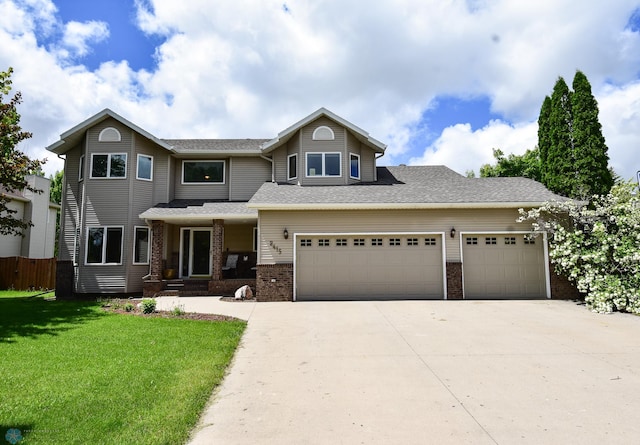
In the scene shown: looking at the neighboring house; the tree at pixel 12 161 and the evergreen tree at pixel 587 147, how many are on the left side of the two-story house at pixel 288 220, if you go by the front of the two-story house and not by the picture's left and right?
1

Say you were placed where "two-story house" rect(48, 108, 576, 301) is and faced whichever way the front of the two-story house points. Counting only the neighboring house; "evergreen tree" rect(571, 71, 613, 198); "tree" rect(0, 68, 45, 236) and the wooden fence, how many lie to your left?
1

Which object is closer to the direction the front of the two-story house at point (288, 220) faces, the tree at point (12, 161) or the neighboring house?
the tree

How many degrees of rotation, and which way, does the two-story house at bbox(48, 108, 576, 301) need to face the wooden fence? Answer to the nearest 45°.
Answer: approximately 90° to its right

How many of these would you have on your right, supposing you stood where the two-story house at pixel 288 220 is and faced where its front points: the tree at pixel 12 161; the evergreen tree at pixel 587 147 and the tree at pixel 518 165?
1

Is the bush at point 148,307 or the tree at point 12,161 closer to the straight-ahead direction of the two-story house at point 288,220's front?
the bush

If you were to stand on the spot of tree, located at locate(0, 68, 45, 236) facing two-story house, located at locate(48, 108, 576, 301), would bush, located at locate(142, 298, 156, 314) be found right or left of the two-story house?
right

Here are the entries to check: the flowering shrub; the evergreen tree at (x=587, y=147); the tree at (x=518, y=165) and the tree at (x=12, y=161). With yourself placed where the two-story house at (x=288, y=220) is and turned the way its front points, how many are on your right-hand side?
1

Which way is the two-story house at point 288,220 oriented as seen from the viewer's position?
toward the camera

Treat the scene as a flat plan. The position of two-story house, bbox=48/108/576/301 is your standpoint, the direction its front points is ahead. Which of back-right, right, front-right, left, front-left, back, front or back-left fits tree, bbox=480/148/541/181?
back-left

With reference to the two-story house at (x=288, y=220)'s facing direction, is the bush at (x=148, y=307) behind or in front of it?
in front

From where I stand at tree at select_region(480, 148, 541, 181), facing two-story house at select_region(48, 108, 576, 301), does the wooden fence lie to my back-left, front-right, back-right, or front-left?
front-right

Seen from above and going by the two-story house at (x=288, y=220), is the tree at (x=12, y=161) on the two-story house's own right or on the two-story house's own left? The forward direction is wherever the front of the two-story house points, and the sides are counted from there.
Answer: on the two-story house's own right

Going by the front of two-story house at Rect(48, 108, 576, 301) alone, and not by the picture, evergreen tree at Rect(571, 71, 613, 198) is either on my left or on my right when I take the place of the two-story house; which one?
on my left

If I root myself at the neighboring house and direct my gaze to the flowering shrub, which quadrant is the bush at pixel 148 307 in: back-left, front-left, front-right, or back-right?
front-right

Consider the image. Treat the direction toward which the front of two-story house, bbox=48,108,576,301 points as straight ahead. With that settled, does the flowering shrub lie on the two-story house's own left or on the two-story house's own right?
on the two-story house's own left
